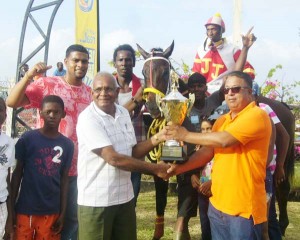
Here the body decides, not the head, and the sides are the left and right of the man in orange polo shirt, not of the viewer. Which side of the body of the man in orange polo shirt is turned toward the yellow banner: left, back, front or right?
right

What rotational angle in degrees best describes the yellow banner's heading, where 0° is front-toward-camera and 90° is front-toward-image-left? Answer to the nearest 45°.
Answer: approximately 0°

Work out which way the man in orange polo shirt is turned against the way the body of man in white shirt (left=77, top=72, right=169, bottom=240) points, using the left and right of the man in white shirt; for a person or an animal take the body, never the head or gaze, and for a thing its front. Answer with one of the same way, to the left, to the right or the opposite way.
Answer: to the right

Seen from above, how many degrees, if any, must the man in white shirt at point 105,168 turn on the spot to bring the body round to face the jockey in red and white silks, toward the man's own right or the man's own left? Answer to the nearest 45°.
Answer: approximately 90° to the man's own left

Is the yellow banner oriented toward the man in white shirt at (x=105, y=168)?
yes

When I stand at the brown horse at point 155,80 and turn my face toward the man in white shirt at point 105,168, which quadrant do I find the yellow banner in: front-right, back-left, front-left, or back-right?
back-right

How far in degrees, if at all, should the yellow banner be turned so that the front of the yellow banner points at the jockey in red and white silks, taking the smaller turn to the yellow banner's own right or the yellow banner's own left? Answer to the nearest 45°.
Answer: approximately 45° to the yellow banner's own left
